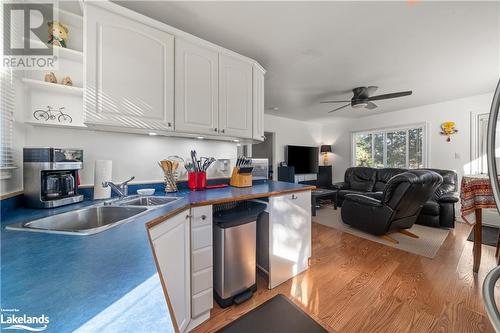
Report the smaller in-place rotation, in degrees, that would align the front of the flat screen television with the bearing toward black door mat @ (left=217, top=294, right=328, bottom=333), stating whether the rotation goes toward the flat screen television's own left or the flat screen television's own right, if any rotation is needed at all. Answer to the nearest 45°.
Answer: approximately 45° to the flat screen television's own right

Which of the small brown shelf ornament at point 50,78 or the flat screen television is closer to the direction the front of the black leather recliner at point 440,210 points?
the small brown shelf ornament

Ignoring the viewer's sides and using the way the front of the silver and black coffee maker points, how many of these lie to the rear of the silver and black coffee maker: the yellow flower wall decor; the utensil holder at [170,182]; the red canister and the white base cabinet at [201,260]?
0

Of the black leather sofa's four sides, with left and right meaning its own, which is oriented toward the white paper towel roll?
front

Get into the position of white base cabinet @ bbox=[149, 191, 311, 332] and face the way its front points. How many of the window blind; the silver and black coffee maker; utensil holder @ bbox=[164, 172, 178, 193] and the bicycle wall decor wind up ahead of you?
0

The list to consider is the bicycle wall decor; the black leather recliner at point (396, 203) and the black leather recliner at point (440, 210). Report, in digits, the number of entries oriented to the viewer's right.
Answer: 1

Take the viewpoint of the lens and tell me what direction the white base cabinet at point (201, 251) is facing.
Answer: facing the viewer and to the right of the viewer

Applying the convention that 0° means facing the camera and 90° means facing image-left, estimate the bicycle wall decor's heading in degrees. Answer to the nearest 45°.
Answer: approximately 270°

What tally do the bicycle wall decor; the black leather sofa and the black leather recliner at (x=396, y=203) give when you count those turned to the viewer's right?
1

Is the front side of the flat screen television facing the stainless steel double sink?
no

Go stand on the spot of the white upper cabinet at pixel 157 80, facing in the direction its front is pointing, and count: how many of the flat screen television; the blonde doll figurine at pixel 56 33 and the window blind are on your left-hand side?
1

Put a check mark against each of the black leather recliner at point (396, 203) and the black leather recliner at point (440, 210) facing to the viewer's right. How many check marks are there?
0
